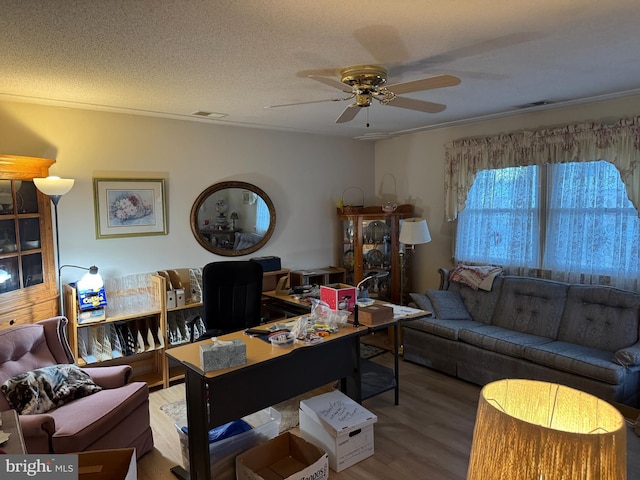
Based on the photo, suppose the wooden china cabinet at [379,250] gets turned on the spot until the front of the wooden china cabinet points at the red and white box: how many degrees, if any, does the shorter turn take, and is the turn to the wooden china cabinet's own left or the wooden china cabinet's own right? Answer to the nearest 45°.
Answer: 0° — it already faces it

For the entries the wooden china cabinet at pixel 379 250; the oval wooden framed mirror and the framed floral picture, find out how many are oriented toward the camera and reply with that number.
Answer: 3

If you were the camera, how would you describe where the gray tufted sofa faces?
facing the viewer and to the left of the viewer

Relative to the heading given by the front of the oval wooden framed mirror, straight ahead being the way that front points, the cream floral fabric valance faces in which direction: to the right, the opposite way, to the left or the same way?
to the right

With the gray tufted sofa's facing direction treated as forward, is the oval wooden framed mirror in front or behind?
in front

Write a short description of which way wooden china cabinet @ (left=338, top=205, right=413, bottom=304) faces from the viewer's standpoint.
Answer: facing the viewer

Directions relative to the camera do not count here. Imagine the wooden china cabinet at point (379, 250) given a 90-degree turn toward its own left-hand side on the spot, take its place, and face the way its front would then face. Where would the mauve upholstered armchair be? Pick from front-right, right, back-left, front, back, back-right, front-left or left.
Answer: back-right

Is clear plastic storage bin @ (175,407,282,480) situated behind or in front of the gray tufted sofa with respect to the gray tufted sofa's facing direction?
in front

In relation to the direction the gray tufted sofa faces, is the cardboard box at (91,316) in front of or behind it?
in front

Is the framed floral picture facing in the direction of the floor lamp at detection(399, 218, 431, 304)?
no

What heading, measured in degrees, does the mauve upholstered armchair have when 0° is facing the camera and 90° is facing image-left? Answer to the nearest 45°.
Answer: approximately 315°

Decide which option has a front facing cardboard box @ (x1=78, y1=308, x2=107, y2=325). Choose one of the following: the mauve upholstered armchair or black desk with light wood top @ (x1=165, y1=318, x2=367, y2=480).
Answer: the black desk with light wood top

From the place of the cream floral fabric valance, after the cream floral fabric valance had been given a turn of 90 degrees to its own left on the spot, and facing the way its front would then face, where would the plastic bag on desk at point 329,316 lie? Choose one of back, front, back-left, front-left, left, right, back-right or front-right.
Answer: right

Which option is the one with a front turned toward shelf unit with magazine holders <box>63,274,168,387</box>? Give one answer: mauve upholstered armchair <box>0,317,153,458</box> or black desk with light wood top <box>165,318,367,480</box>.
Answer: the black desk with light wood top

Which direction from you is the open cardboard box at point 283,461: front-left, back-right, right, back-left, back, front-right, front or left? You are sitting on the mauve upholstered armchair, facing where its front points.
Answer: front

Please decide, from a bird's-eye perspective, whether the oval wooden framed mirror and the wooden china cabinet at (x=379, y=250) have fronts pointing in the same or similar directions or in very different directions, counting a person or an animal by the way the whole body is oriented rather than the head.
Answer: same or similar directions

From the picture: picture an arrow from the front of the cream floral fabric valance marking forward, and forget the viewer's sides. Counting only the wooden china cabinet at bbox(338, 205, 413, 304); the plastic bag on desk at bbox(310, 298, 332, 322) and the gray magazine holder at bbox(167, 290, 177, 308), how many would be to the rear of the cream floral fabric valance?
0

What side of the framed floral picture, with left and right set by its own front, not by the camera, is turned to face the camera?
front
